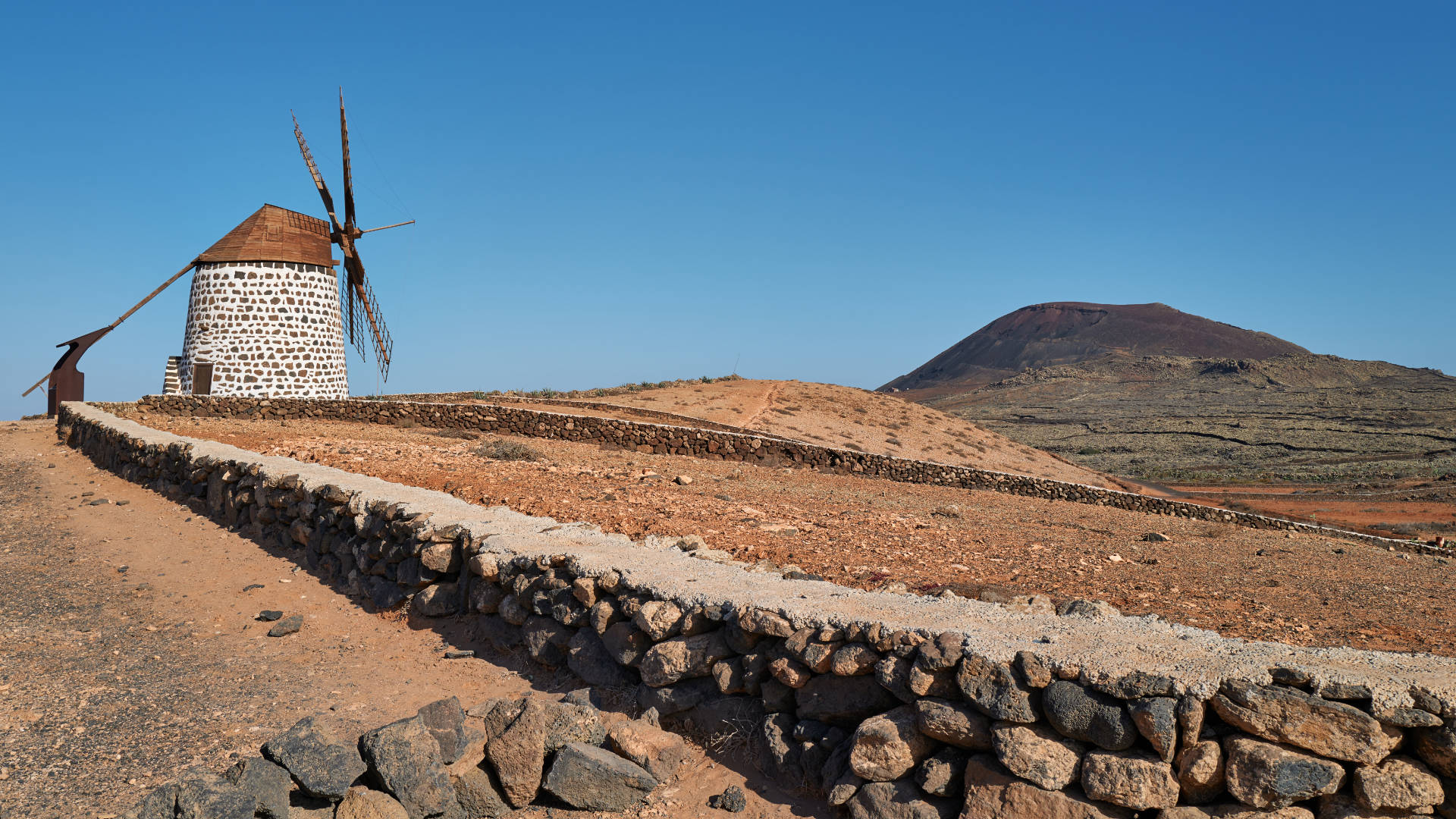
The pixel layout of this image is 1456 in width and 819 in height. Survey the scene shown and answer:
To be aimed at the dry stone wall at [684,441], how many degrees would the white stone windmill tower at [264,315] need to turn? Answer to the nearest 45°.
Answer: approximately 45° to its right

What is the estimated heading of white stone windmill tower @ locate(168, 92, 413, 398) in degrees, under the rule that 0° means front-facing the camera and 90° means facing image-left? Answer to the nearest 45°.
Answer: approximately 270°

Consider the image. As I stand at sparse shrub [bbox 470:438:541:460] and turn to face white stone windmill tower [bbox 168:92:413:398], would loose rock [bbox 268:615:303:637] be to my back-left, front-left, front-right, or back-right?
back-left

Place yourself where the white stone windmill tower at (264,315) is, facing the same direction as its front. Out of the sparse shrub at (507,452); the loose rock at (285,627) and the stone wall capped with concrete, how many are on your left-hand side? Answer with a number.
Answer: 0

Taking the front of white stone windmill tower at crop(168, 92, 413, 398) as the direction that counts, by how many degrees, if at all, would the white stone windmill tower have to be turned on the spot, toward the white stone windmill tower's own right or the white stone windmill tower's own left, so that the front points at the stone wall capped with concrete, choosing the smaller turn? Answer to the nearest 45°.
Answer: approximately 90° to the white stone windmill tower's own right

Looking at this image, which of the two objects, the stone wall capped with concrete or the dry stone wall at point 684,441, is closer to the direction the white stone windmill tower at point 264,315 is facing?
the dry stone wall

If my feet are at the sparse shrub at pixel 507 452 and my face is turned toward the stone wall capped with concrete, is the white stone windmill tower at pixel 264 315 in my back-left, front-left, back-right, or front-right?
back-right

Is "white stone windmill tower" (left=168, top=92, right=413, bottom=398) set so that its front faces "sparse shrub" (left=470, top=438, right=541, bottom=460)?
no
